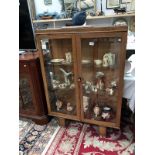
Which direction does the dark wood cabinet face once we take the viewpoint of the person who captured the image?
facing the viewer and to the left of the viewer
